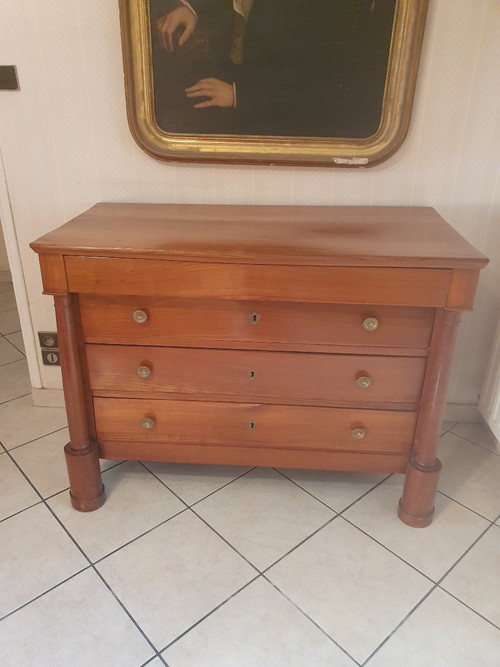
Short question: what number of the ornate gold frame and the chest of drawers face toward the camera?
2

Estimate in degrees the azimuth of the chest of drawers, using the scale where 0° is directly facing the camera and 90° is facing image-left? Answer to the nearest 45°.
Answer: approximately 0°

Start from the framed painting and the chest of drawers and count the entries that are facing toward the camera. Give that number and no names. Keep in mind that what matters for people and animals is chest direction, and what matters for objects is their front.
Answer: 2

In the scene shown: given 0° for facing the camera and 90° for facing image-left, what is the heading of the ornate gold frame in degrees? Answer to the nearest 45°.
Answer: approximately 0°
